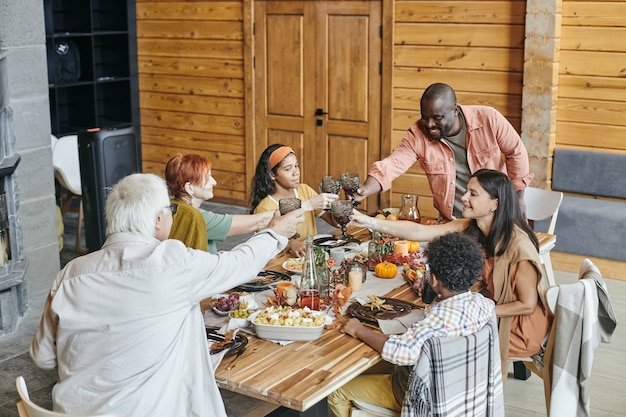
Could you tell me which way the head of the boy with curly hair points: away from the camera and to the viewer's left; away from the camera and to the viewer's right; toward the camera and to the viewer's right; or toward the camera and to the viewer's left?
away from the camera and to the viewer's left

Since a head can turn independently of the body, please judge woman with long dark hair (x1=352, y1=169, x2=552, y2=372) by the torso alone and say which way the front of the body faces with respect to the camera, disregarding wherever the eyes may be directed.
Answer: to the viewer's left

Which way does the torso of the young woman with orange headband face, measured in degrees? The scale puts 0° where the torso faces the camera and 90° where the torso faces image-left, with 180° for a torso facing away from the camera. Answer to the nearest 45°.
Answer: approximately 315°

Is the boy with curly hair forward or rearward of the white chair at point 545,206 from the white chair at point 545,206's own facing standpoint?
forward

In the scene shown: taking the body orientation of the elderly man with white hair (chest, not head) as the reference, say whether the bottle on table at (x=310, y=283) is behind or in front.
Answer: in front

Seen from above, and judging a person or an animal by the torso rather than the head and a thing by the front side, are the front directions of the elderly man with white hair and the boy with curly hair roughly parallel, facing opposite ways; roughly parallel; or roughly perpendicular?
roughly perpendicular

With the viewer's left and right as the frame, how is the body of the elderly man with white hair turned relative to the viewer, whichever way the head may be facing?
facing away from the viewer and to the right of the viewer

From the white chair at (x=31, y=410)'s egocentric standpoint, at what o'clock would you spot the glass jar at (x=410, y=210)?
The glass jar is roughly at 12 o'clock from the white chair.

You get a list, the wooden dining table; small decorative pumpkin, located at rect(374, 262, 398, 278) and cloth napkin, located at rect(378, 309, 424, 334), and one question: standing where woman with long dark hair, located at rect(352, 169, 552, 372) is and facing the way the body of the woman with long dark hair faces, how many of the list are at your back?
0

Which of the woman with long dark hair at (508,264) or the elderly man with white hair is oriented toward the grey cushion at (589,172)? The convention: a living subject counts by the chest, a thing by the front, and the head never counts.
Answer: the elderly man with white hair

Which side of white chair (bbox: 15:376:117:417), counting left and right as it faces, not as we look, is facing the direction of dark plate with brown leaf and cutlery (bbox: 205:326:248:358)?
front

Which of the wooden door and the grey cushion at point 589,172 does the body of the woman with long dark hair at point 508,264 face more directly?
the wooden door

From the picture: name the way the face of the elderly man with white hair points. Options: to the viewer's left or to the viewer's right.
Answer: to the viewer's right

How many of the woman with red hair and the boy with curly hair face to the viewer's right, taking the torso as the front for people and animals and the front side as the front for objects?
1

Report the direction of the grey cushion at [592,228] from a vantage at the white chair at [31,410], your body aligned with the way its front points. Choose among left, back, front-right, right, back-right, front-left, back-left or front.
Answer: front

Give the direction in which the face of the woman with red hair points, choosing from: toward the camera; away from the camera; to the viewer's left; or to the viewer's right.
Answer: to the viewer's right

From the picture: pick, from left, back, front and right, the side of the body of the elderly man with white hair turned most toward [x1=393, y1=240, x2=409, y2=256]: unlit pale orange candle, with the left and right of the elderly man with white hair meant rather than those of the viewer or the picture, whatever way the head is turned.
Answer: front

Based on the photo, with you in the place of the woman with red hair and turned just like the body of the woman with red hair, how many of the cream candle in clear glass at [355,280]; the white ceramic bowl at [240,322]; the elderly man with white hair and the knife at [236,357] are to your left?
0

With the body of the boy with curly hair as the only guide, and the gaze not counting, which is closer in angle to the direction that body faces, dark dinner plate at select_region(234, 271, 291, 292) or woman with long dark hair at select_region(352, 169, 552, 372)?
the dark dinner plate

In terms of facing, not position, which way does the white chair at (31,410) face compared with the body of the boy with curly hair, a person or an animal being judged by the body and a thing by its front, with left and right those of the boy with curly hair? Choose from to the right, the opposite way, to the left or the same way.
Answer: to the right

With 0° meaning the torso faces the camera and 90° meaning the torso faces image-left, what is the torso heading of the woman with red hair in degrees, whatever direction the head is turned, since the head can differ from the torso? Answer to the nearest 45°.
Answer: approximately 270°

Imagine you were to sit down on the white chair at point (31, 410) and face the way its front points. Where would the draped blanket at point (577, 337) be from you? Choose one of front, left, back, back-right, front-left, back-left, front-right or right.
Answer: front-right

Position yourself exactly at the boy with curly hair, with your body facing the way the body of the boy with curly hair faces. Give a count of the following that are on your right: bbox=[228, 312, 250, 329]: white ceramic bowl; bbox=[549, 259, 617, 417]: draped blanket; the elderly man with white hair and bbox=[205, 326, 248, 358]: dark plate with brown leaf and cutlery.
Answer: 1
